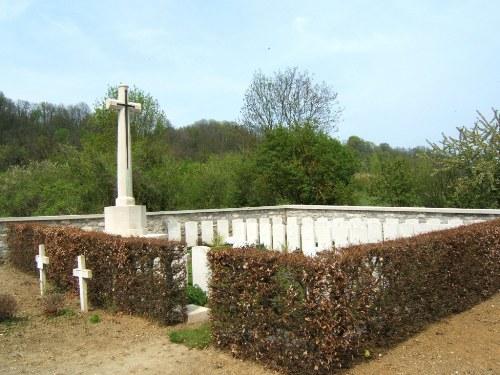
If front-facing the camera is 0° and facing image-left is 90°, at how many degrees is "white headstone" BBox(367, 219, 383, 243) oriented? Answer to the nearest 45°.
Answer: approximately 0°

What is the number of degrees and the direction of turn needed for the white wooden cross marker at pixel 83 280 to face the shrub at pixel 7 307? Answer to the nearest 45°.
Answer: approximately 45° to its right

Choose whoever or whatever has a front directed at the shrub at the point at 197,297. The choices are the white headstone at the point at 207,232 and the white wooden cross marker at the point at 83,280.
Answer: the white headstone

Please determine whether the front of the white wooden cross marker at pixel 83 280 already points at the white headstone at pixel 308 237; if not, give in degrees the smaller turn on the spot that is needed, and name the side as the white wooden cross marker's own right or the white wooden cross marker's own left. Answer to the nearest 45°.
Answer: approximately 180°

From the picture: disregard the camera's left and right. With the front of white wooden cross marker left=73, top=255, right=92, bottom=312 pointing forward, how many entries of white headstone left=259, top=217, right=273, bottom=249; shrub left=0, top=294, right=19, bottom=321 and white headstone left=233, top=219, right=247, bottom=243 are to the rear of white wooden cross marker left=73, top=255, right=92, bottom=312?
2

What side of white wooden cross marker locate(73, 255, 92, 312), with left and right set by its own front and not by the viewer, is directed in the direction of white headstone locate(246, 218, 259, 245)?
back

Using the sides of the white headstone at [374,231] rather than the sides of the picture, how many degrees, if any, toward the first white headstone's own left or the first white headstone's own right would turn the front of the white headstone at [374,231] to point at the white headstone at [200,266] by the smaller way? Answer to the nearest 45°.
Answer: approximately 45° to the first white headstone's own right

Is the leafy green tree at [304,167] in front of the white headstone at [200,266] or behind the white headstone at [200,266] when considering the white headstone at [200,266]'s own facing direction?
behind

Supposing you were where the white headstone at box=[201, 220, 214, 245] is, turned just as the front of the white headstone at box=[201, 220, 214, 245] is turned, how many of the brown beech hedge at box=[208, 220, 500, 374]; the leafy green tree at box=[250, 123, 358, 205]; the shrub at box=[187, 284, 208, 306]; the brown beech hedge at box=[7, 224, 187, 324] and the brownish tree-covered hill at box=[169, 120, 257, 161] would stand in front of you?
3

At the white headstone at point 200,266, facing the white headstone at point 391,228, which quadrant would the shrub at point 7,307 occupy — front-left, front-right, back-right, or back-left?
back-left

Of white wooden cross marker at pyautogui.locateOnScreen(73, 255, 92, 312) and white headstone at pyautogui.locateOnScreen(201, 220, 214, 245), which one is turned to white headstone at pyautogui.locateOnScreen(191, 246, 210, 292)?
white headstone at pyautogui.locateOnScreen(201, 220, 214, 245)

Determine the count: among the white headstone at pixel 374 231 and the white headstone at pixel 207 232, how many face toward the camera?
2

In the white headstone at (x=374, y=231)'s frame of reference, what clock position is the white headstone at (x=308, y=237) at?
the white headstone at (x=308, y=237) is roughly at 3 o'clock from the white headstone at (x=374, y=231).

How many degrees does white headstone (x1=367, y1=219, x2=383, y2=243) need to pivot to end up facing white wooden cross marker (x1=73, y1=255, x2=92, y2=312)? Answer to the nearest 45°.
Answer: approximately 45° to its right

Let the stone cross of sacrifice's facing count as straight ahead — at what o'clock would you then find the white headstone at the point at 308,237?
The white headstone is roughly at 10 o'clock from the stone cross of sacrifice.
